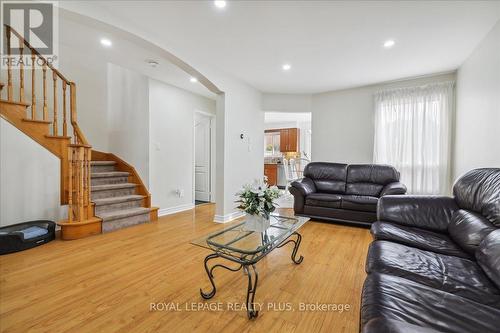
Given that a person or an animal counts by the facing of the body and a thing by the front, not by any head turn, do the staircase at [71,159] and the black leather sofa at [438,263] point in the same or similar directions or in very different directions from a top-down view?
very different directions

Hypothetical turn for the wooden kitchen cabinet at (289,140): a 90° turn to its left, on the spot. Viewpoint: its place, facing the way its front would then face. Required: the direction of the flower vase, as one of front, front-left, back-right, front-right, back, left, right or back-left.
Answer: right

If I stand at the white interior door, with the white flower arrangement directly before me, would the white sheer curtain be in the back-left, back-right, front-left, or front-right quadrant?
front-left

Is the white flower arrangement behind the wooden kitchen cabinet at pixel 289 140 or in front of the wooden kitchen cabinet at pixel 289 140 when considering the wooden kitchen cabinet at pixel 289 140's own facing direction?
in front

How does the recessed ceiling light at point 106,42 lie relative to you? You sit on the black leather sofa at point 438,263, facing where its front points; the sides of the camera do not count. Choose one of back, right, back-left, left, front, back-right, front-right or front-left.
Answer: front

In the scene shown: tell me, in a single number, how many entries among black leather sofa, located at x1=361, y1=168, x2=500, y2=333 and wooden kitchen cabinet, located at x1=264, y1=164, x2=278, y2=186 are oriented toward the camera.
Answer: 1

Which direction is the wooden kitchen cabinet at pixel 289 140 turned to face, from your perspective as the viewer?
facing the viewer

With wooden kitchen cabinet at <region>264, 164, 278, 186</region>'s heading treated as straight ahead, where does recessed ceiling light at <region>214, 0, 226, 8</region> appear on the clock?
The recessed ceiling light is roughly at 12 o'clock from the wooden kitchen cabinet.

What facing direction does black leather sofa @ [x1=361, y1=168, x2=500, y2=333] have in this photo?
to the viewer's left

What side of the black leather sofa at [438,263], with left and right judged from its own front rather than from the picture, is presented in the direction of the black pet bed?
front

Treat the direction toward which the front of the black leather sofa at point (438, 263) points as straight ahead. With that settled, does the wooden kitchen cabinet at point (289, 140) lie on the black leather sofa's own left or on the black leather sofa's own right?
on the black leather sofa's own right

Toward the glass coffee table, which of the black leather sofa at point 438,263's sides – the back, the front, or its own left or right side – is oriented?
front

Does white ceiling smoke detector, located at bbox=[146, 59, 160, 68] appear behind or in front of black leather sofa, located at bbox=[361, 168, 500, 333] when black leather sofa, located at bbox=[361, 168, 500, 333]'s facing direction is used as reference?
in front
